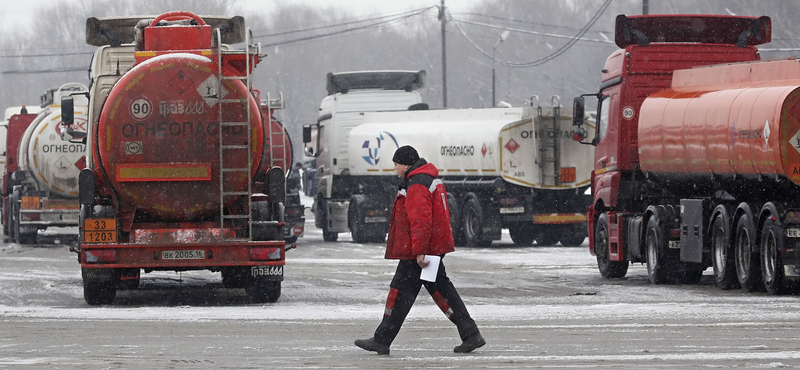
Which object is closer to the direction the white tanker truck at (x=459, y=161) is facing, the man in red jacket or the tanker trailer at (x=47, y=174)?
the tanker trailer

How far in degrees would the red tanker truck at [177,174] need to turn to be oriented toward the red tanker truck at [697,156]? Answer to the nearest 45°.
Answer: approximately 90° to its right

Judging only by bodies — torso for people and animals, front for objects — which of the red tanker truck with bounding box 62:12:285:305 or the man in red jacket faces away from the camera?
the red tanker truck

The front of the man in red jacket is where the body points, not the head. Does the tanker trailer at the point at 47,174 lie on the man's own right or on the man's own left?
on the man's own right

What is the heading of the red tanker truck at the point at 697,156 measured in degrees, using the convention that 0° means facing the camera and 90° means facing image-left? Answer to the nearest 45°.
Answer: approximately 135°

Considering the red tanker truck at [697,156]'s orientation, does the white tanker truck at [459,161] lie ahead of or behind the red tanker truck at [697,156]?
ahead

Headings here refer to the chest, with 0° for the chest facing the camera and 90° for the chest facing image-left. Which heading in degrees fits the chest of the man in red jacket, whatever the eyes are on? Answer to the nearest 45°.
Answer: approximately 90°

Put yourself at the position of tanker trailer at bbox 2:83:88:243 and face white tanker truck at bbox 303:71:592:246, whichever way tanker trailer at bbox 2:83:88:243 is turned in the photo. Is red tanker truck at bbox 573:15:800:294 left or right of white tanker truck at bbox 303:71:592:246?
right

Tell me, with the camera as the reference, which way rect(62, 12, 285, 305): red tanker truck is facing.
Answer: facing away from the viewer

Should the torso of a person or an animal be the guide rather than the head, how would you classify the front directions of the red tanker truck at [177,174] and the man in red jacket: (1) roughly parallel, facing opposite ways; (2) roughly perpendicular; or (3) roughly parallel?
roughly perpendicular

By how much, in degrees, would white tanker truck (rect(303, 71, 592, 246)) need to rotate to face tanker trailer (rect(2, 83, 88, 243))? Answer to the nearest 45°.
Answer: approximately 45° to its left
